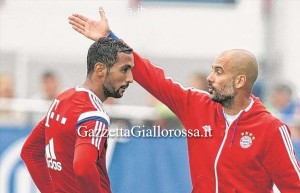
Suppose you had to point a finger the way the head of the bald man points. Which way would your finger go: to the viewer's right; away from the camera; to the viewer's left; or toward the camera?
to the viewer's left

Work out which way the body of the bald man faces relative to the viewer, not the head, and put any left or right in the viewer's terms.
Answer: facing the viewer and to the left of the viewer
